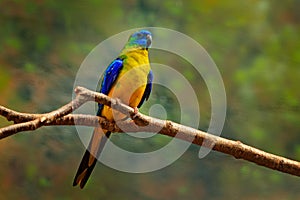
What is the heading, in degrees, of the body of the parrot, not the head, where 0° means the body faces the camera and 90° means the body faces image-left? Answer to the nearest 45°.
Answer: approximately 315°
